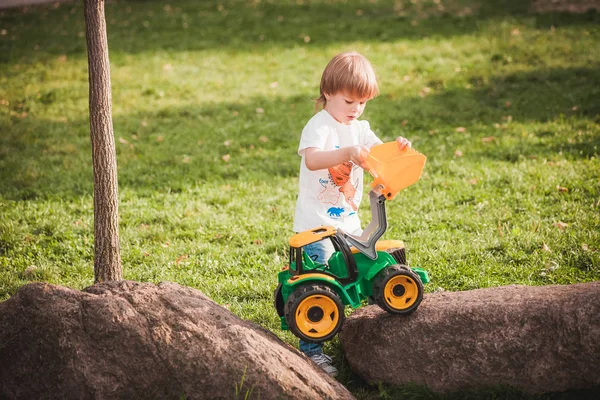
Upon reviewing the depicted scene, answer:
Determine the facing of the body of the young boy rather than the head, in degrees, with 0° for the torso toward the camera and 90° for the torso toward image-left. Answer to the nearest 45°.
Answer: approximately 315°

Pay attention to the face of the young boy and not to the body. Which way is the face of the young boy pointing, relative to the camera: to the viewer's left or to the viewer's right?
to the viewer's right

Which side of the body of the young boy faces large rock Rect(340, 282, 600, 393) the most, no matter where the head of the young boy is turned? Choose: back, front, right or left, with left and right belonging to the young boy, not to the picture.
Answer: front

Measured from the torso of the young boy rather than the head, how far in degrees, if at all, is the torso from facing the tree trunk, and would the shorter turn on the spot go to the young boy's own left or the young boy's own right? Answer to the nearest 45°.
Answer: approximately 135° to the young boy's own right

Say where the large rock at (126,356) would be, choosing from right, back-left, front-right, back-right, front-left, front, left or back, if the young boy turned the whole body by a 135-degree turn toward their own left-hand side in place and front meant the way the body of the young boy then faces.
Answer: back-left

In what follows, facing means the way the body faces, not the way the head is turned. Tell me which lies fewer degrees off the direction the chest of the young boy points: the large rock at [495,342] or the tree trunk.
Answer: the large rock
